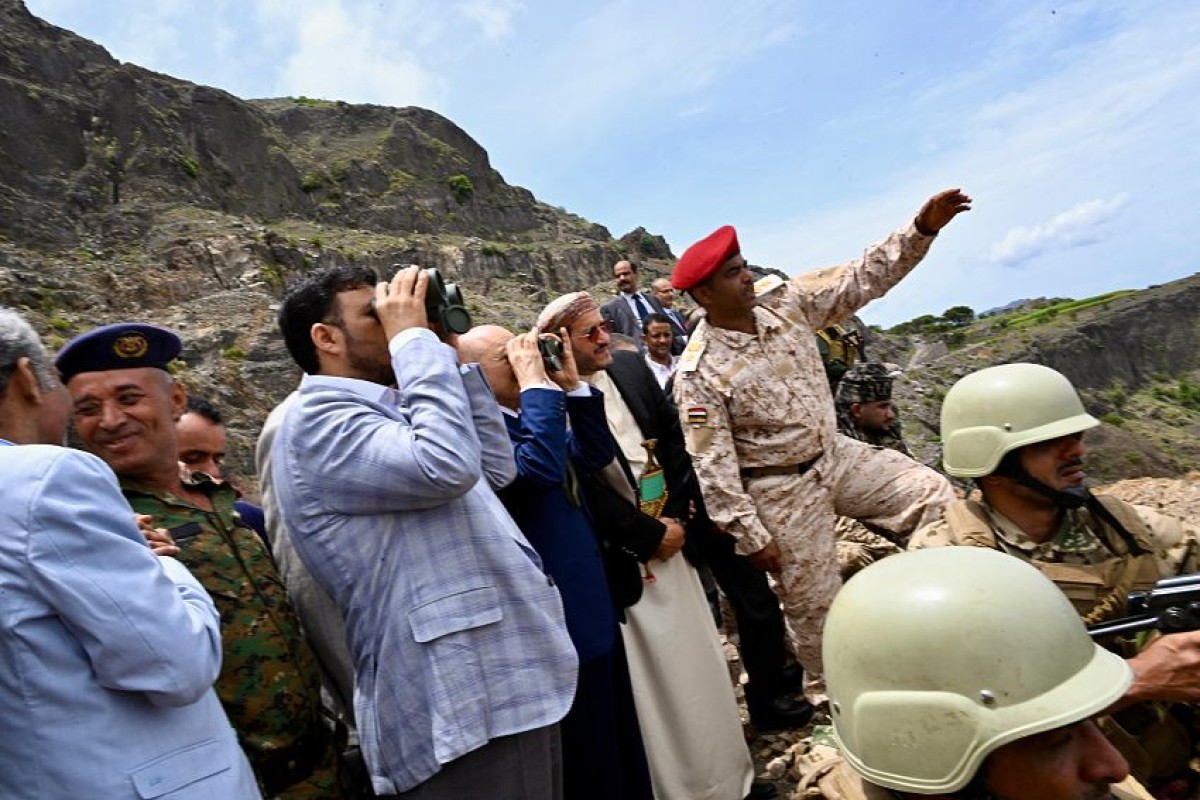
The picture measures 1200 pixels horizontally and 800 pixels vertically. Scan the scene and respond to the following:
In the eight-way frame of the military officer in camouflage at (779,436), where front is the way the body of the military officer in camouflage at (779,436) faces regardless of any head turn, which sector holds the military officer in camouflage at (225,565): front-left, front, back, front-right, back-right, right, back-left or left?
right

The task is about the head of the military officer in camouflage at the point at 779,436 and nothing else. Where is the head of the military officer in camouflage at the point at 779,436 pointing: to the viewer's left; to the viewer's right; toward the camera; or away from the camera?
to the viewer's right

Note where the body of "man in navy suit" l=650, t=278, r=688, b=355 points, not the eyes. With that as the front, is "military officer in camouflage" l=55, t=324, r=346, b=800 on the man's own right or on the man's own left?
on the man's own right

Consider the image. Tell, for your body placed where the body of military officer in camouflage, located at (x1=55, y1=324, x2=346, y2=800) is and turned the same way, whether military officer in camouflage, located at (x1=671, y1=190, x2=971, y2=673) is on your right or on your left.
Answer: on your left

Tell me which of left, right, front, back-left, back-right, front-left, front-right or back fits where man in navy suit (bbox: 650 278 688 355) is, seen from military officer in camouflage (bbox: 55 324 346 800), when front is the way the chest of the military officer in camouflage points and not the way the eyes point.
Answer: left

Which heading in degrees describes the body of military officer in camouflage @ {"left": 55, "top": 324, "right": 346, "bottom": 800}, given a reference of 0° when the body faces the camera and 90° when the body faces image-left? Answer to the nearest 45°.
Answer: approximately 315°

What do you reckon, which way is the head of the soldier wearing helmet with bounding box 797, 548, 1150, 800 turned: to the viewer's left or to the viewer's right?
to the viewer's right
